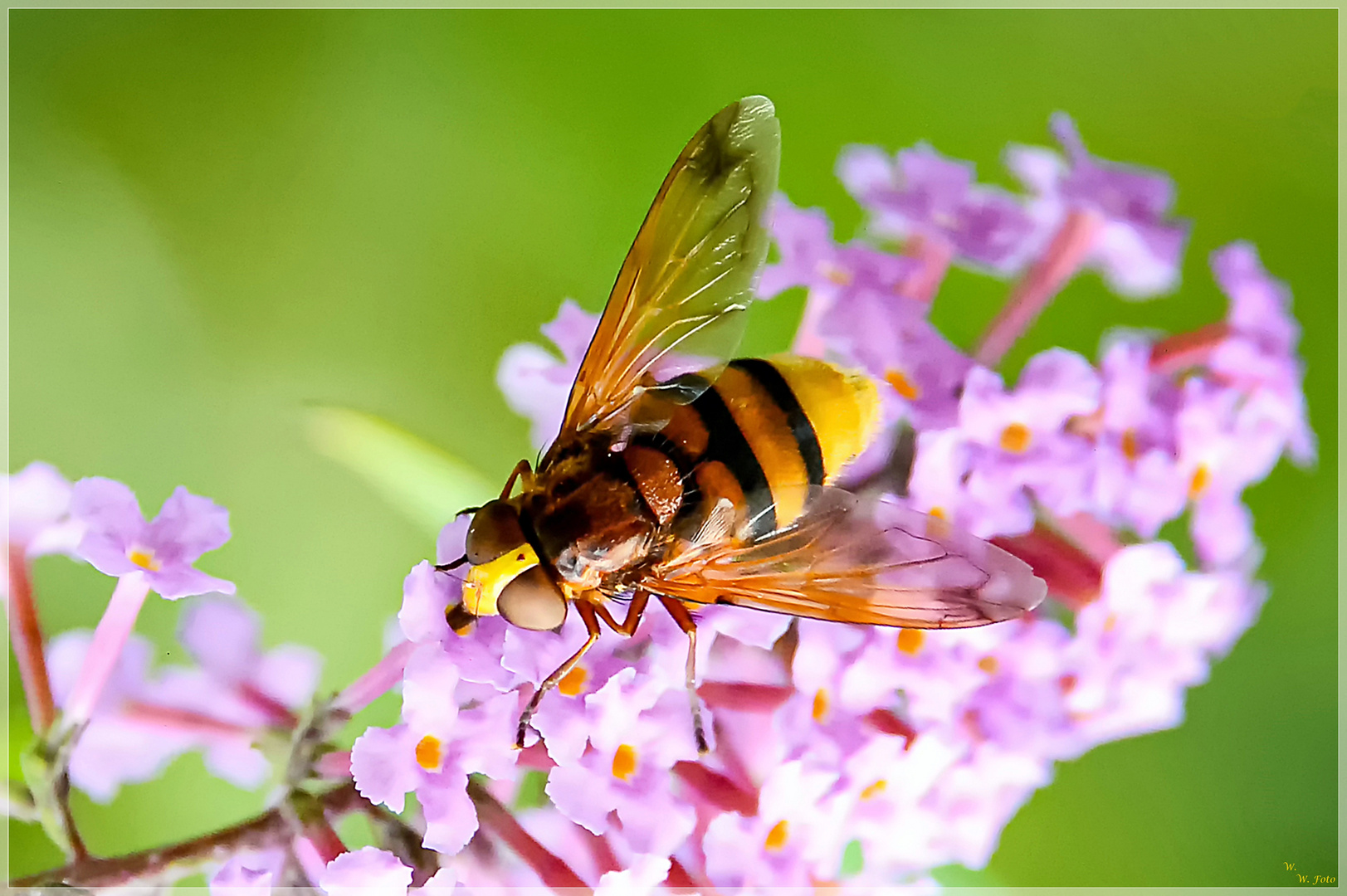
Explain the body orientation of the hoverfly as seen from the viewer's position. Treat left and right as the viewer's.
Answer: facing the viewer and to the left of the viewer
